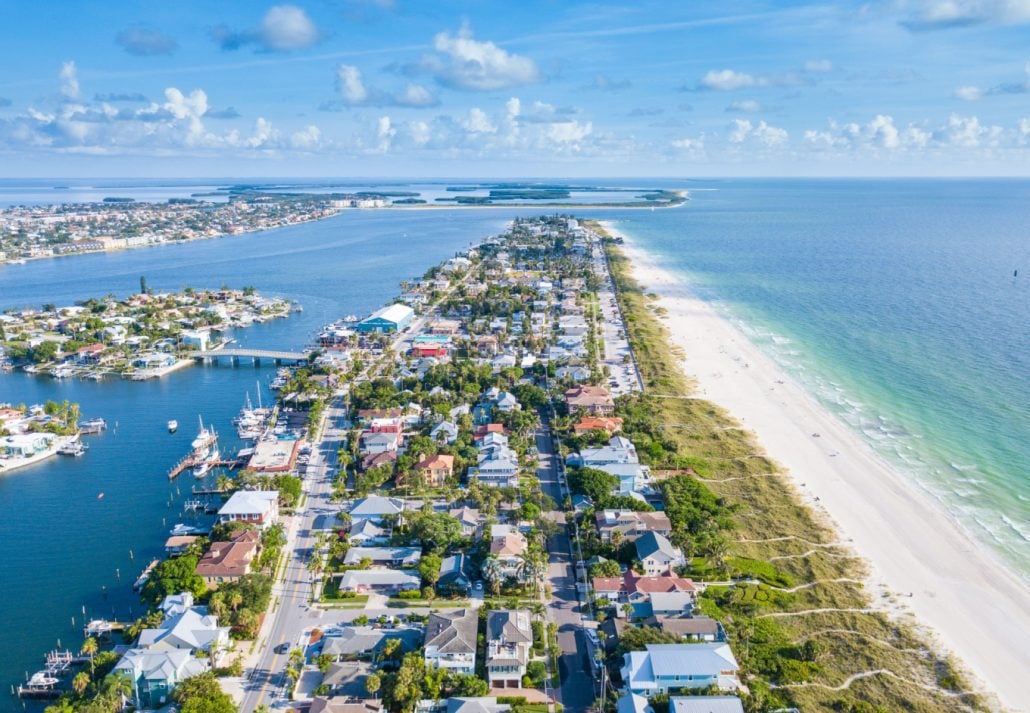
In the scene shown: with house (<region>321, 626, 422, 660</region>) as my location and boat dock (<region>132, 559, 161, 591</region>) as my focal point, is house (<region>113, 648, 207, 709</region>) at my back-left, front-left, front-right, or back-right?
front-left

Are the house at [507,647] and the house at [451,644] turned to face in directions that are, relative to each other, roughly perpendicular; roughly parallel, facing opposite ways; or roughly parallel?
roughly parallel
